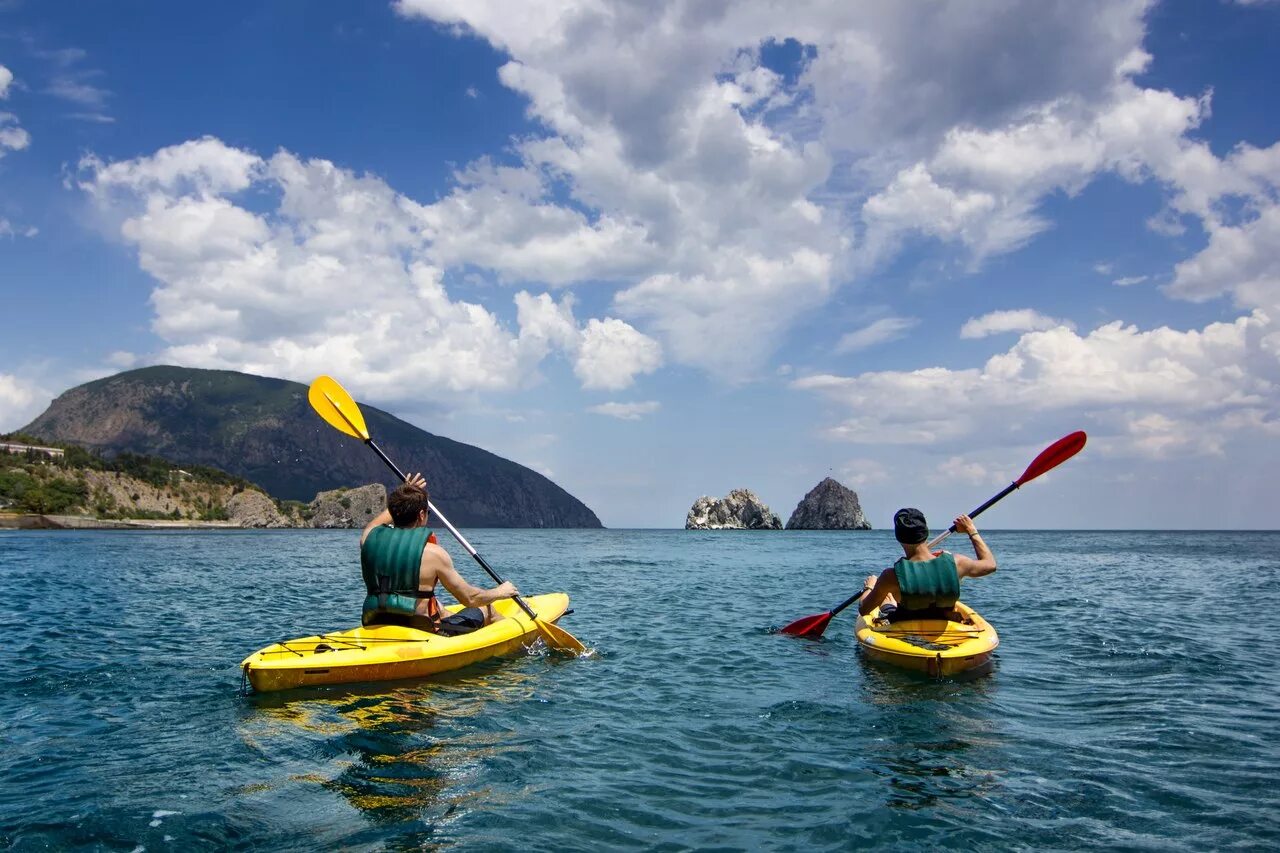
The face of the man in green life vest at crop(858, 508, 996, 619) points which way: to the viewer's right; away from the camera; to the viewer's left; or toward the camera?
away from the camera

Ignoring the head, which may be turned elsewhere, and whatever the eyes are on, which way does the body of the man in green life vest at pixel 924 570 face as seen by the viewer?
away from the camera

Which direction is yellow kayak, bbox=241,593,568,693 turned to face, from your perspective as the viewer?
facing away from the viewer and to the right of the viewer

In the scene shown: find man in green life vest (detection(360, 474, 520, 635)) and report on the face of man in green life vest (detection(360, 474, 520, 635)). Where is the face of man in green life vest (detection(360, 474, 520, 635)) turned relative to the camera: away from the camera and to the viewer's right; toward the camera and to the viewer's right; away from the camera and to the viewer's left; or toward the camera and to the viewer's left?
away from the camera and to the viewer's right

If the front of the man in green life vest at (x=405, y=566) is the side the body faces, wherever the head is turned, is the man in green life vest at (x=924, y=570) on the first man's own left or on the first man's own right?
on the first man's own right

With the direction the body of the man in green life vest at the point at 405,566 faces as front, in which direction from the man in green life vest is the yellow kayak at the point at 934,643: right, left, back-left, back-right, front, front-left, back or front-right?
front-right

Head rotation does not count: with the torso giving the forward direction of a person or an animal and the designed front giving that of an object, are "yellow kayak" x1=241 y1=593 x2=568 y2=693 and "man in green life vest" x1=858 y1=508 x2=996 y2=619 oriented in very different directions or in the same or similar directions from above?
same or similar directions

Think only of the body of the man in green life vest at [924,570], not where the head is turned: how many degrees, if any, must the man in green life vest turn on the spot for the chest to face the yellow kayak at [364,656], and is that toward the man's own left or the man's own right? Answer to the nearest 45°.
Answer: approximately 135° to the man's own left

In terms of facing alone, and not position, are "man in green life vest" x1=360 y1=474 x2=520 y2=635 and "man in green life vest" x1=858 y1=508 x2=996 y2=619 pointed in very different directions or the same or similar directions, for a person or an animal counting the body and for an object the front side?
same or similar directions

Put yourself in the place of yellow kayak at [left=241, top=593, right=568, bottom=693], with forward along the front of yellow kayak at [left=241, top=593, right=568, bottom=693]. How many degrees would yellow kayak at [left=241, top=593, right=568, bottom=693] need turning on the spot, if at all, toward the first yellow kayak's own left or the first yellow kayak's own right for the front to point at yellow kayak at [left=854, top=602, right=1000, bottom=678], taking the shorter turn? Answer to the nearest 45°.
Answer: approximately 45° to the first yellow kayak's own right

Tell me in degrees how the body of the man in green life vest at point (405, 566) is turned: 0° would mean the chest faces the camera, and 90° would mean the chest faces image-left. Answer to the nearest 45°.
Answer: approximately 225°
